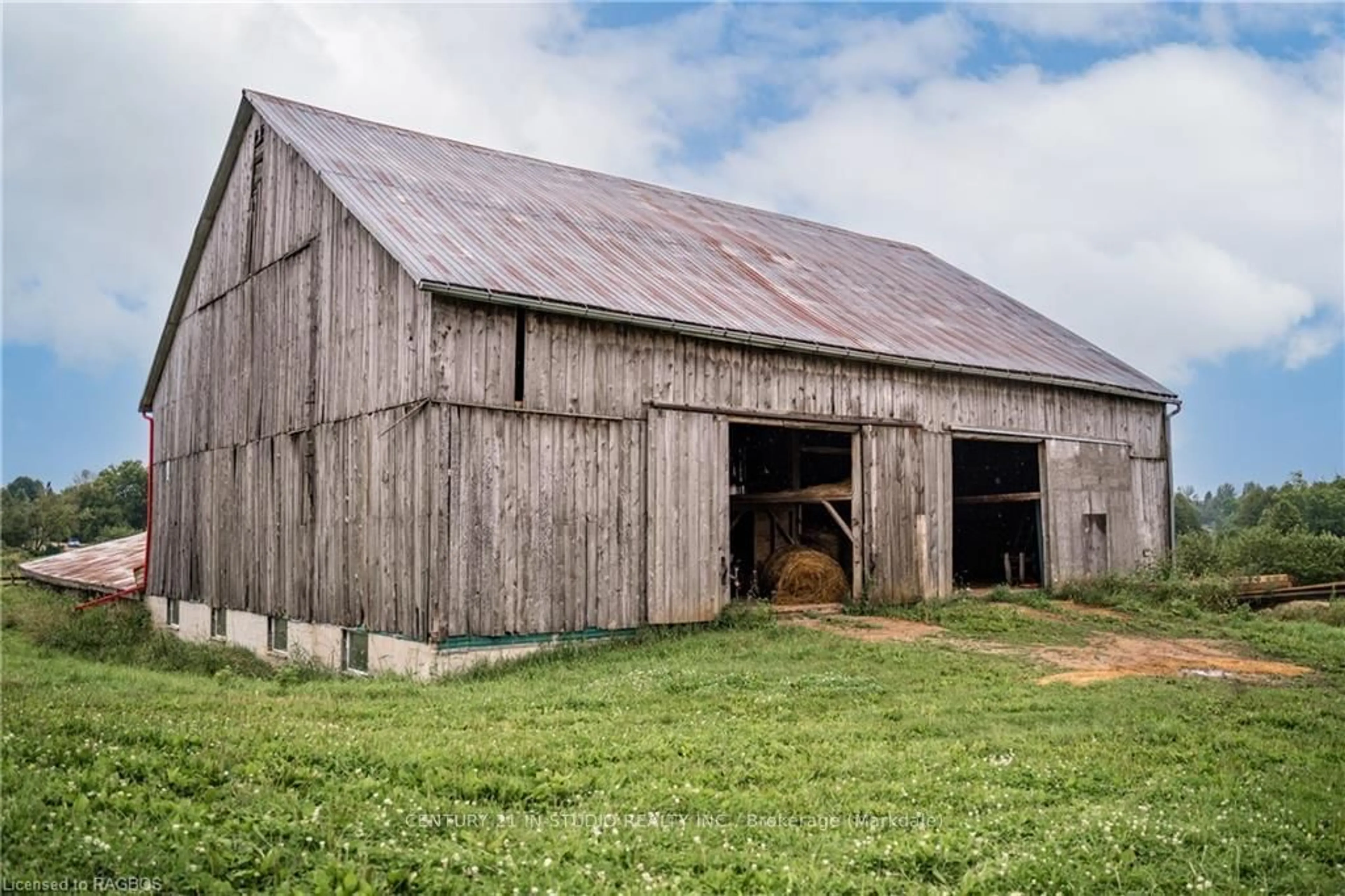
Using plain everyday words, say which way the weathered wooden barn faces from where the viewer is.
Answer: facing the viewer and to the right of the viewer
